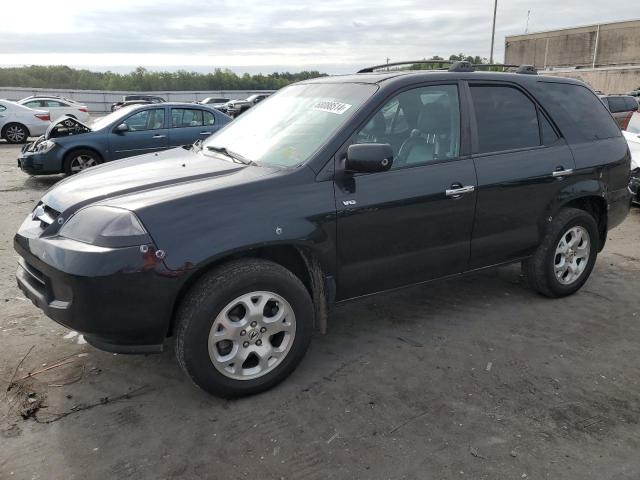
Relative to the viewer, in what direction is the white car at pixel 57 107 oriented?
to the viewer's left

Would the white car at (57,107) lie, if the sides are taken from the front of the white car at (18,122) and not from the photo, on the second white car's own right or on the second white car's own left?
on the second white car's own right

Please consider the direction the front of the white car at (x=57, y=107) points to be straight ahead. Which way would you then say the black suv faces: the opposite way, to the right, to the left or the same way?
the same way

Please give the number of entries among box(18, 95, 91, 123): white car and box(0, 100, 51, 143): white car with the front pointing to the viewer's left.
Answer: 2

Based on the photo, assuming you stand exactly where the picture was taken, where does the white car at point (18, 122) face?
facing to the left of the viewer

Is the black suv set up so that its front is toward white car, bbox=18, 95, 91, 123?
no

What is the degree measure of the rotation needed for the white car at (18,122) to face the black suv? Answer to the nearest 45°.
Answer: approximately 90° to its left

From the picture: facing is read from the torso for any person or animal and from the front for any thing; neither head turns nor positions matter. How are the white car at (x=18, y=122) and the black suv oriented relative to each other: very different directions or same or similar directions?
same or similar directions

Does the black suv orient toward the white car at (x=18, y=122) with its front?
no

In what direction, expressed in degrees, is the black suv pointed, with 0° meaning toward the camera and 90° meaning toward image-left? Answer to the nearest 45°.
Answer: approximately 45°
